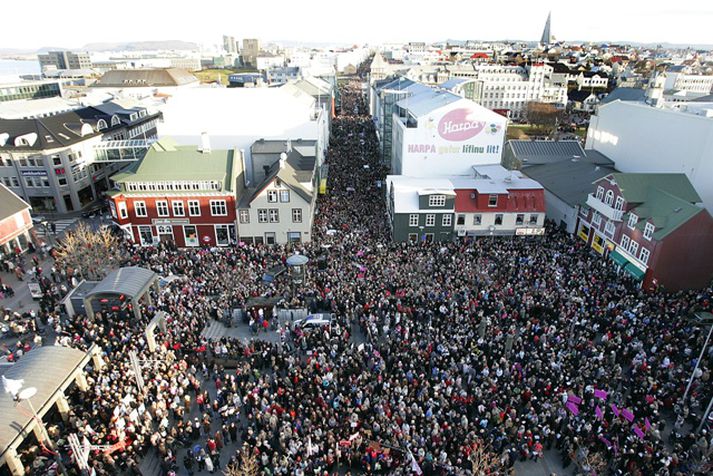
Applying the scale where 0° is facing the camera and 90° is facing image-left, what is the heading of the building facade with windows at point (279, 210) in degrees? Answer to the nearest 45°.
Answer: approximately 0°

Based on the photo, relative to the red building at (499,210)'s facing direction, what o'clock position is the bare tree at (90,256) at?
The bare tree is roughly at 2 o'clock from the red building.

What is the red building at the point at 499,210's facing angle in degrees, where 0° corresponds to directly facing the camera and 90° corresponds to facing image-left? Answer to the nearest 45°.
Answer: approximately 0°

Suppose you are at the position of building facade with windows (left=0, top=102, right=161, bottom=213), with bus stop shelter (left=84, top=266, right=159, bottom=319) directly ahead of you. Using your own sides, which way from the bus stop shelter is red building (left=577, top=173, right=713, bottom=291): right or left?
left

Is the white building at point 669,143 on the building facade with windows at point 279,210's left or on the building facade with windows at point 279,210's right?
on its left

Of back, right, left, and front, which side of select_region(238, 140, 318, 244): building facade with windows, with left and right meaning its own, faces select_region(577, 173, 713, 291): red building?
left

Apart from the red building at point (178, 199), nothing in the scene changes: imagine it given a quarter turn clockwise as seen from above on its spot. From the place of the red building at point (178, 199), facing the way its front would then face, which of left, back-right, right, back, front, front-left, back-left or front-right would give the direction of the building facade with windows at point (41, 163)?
front-right

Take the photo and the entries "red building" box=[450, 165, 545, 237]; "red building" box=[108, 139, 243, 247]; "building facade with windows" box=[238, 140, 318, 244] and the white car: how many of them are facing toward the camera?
3

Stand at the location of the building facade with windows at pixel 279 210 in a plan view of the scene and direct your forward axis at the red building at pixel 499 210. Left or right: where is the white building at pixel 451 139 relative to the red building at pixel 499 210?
left

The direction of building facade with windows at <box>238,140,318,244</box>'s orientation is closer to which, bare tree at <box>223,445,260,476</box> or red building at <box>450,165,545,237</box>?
the bare tree

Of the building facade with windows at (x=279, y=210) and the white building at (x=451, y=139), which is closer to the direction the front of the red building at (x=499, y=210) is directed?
the building facade with windows
